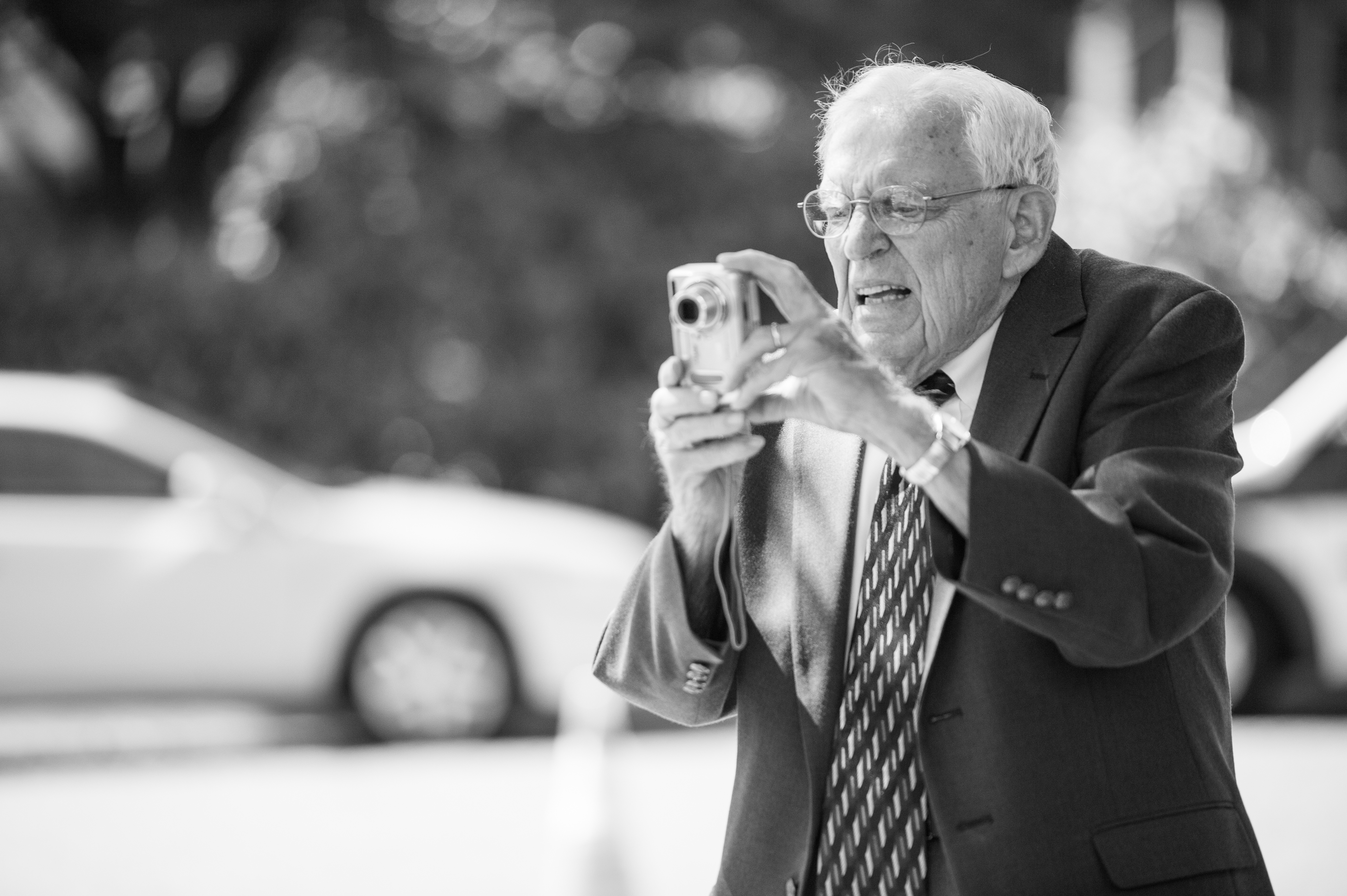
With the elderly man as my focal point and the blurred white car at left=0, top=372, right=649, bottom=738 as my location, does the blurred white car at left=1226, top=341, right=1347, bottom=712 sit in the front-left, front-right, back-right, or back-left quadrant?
front-left

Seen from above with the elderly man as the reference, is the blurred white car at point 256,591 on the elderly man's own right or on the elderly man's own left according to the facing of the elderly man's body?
on the elderly man's own right

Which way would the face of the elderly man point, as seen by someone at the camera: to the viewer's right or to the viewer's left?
to the viewer's left

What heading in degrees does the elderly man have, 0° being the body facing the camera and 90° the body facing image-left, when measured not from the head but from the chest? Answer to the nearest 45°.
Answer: approximately 45°

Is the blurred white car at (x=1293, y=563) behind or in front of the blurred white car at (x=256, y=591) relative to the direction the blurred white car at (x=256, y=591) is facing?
in front

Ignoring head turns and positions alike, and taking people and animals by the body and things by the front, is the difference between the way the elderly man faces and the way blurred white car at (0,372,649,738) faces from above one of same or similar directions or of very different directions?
very different directions

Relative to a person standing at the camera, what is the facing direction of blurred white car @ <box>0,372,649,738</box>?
facing to the right of the viewer

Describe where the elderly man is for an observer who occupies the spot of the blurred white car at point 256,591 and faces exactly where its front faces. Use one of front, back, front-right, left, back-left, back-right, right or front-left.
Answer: right
